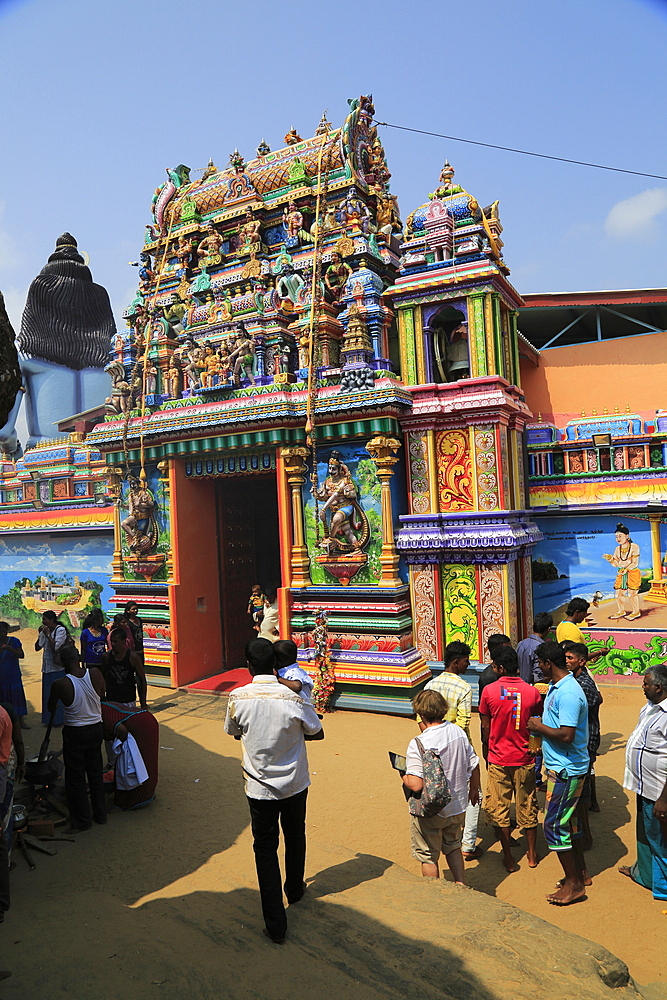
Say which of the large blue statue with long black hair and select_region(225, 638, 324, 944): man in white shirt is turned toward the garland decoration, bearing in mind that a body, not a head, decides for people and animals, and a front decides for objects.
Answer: the man in white shirt

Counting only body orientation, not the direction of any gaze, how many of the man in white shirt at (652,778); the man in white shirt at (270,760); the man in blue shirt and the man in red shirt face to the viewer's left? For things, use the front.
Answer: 2

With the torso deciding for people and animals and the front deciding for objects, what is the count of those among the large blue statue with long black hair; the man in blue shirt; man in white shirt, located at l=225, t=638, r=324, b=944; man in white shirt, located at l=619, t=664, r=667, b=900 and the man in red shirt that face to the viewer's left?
2

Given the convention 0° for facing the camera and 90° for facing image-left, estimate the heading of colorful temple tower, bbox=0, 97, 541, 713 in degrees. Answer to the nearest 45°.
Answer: approximately 45°

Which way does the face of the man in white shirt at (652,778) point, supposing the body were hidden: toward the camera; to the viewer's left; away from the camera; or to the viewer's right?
to the viewer's left

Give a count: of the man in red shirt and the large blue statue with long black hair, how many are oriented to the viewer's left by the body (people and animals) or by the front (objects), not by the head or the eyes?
0

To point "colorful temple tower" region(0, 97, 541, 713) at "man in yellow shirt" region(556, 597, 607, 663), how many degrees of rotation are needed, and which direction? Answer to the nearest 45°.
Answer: approximately 90° to its left

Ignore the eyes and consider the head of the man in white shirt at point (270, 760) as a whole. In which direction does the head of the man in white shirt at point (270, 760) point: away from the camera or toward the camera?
away from the camera

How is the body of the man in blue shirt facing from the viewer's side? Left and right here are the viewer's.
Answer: facing to the left of the viewer

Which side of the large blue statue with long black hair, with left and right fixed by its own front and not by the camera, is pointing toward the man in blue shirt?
back

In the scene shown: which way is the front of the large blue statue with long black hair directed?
away from the camera

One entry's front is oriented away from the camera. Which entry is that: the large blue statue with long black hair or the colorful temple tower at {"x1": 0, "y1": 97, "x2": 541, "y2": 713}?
the large blue statue with long black hair

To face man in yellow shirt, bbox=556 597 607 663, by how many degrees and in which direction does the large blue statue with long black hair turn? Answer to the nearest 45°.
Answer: approximately 180°

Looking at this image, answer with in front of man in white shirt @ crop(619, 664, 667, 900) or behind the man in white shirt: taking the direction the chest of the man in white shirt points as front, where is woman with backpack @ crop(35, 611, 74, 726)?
in front
